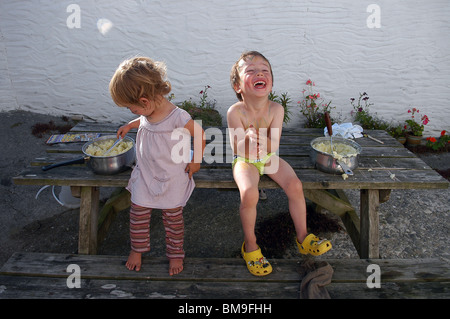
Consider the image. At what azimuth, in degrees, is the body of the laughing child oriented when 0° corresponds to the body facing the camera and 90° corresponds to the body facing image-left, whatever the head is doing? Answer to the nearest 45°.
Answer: approximately 0°

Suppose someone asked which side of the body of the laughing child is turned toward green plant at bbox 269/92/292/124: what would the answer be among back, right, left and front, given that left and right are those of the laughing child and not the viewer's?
back

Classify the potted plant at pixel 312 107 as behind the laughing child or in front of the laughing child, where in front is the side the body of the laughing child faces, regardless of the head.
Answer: behind

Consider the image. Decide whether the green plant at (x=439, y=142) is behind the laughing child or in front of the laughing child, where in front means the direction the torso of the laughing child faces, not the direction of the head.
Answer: behind

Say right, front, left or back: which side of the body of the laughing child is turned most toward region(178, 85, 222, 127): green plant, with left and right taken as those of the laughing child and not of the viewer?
back
